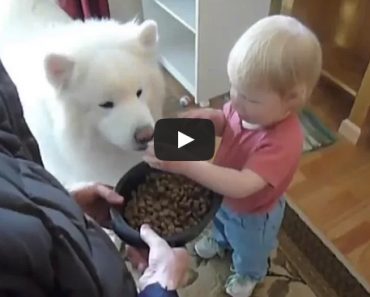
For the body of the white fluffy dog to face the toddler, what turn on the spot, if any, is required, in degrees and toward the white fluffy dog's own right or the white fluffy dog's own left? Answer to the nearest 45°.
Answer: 0° — it already faces them

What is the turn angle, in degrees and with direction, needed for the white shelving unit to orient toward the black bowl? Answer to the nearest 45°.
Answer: approximately 45° to its left

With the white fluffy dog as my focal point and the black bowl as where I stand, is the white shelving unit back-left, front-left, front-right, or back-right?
front-right

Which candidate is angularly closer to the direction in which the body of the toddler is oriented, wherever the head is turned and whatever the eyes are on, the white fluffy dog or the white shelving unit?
the white fluffy dog

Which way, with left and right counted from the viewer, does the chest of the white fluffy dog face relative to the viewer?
facing the viewer and to the right of the viewer

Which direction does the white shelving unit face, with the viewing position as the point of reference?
facing the viewer and to the left of the viewer

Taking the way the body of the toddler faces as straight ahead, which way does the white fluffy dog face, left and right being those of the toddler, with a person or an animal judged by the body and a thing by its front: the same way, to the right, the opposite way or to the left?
to the left

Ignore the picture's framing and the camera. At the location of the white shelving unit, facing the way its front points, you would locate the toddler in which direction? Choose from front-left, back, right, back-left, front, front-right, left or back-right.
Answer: front-left

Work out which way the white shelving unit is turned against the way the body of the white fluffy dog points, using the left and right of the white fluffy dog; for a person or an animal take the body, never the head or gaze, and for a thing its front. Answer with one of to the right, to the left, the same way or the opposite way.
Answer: to the right

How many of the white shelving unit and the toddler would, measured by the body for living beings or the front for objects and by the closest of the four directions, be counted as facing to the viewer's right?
0
